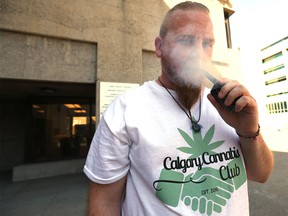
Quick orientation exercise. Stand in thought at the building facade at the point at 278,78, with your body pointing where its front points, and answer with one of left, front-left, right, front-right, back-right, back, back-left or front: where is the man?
front-left

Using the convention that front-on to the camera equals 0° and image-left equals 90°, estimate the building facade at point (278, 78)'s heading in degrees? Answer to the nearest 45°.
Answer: approximately 45°

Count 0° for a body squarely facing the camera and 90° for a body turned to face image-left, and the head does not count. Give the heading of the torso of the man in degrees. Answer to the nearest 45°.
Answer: approximately 315°

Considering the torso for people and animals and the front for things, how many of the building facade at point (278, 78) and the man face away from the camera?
0
